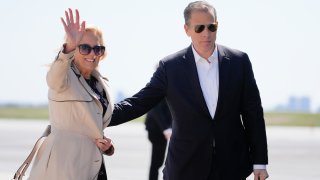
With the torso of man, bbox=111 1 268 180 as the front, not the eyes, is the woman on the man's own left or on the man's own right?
on the man's own right

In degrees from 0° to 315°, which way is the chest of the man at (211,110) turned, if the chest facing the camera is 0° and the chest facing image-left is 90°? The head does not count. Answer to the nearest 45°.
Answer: approximately 0°

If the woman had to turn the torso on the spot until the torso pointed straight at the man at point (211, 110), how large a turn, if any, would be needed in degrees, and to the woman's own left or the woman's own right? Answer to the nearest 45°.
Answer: approximately 45° to the woman's own left

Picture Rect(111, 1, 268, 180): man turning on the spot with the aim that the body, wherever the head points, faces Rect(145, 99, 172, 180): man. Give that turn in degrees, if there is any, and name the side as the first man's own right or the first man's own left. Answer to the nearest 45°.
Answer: approximately 180°

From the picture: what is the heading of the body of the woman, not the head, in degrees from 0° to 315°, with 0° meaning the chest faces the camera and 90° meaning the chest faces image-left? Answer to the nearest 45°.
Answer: approximately 315°
